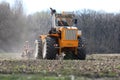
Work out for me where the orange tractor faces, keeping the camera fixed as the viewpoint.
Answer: facing the viewer and to the right of the viewer
